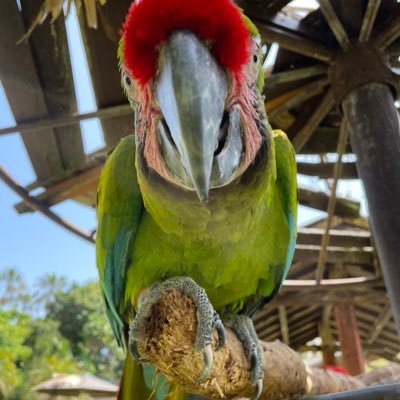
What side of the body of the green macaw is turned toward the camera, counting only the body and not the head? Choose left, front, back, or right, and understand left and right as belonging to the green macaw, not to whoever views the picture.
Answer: front
